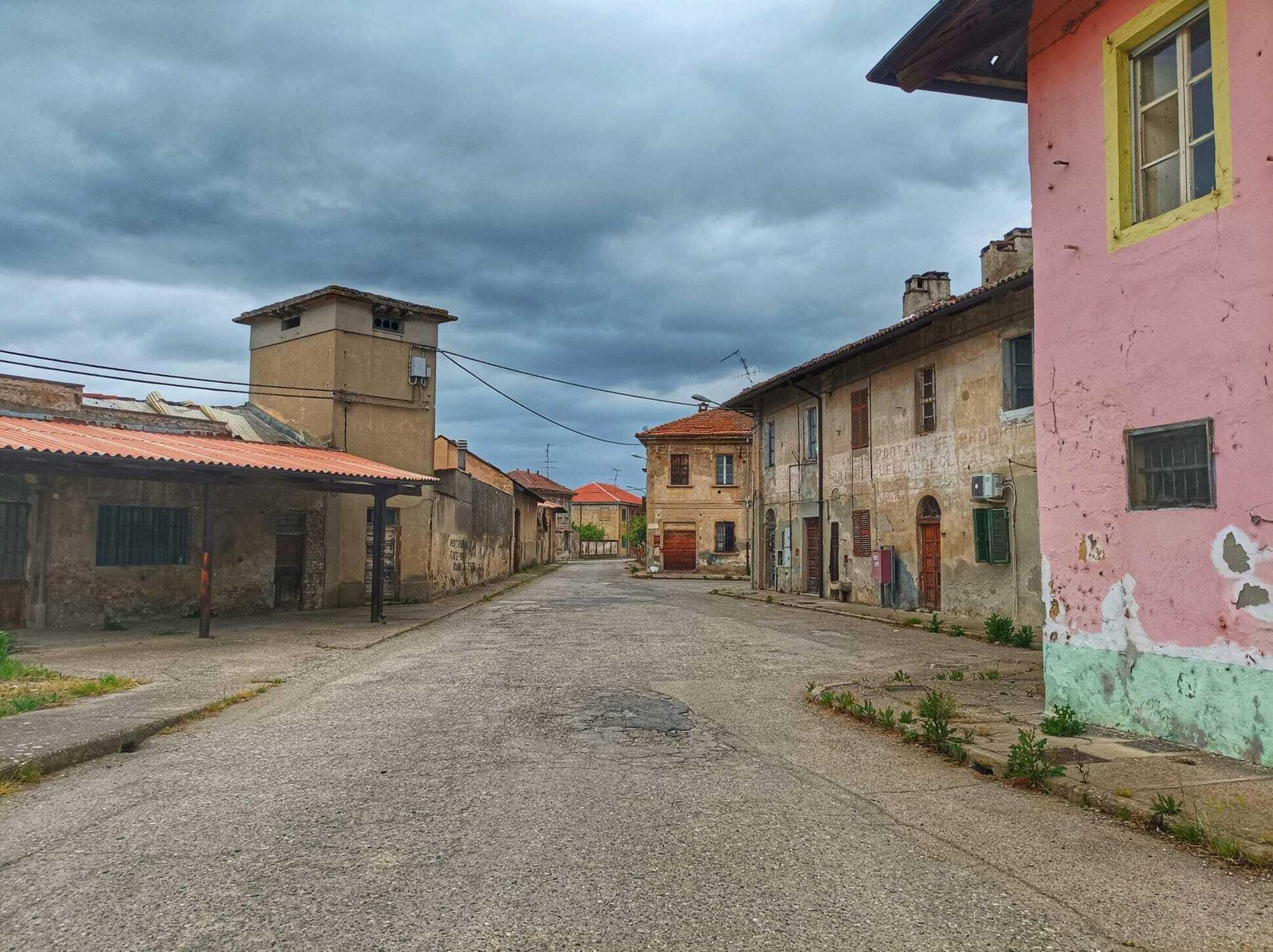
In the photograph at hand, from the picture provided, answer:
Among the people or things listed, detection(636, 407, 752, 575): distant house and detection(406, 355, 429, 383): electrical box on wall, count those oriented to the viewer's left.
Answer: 0

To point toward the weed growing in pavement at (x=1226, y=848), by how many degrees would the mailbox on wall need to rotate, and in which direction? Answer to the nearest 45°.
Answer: approximately 45° to its left

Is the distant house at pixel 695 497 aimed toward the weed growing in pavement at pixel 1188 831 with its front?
yes

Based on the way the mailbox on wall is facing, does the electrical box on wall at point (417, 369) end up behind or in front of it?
in front

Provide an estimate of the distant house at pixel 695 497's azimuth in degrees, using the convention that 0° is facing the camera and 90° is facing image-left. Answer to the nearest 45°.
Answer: approximately 0°

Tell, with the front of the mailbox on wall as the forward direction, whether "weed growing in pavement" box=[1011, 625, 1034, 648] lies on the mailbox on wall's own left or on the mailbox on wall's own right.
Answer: on the mailbox on wall's own left

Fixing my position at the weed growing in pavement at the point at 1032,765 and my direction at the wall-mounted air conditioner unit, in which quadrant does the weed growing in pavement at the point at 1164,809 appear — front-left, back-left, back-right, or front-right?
back-right

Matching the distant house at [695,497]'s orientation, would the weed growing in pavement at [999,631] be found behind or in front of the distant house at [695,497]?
in front

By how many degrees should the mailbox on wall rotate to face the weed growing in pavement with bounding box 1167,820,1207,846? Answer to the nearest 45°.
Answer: approximately 45° to its left

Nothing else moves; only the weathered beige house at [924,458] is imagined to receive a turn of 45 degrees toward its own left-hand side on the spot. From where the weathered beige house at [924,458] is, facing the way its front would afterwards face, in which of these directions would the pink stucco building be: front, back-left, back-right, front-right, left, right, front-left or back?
front

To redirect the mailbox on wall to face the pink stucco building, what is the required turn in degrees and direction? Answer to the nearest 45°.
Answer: approximately 45° to its left

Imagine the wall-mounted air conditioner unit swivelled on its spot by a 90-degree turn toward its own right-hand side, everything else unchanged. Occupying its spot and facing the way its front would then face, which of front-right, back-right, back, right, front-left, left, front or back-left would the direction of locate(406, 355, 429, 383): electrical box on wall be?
front-left

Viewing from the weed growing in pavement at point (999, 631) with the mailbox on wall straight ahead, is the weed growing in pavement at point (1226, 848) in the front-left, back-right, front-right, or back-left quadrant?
back-left
